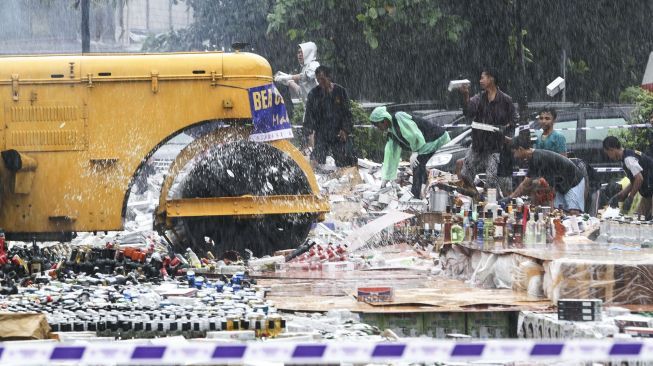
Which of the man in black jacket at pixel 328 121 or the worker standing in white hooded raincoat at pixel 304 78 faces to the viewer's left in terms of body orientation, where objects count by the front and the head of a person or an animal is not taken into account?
the worker standing in white hooded raincoat

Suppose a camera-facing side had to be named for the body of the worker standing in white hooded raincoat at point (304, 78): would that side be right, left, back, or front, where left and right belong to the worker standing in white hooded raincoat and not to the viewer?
left

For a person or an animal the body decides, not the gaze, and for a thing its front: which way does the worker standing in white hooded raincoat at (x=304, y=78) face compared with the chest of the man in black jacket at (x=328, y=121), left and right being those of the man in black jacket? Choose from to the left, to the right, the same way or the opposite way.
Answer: to the right

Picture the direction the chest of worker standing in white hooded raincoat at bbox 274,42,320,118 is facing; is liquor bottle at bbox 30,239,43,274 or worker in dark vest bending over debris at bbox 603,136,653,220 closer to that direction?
the liquor bottle

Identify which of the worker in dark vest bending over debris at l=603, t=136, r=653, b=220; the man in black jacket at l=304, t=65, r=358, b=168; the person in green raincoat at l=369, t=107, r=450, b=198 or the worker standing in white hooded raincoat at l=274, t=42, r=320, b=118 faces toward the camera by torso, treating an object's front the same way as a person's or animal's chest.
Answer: the man in black jacket

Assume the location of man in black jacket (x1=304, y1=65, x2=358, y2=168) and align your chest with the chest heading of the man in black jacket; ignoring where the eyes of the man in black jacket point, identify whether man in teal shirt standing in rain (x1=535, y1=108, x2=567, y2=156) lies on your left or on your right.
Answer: on your left

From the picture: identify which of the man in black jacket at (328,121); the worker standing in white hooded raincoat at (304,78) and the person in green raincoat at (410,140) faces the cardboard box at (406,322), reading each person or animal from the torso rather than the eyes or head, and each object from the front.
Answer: the man in black jacket

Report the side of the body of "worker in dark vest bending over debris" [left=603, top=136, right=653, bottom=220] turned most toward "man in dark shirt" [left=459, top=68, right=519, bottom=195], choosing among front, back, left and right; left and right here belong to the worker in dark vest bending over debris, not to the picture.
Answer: front

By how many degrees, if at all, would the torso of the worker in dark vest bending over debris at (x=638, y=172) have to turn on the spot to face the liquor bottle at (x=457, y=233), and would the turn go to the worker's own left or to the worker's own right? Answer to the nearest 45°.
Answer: approximately 45° to the worker's own left

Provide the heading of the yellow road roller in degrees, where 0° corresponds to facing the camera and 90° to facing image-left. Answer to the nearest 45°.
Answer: approximately 270°

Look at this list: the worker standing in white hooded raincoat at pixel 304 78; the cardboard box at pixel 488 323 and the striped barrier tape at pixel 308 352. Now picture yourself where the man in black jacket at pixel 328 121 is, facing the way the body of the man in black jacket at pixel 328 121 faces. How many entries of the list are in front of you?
2

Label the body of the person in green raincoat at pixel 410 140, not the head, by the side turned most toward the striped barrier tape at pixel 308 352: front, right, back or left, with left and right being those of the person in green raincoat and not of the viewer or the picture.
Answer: left

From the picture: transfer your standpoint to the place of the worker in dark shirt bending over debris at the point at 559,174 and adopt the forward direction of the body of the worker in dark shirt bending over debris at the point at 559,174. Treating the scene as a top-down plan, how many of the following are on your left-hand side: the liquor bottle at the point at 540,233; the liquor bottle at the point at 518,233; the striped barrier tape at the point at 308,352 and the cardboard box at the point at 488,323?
4

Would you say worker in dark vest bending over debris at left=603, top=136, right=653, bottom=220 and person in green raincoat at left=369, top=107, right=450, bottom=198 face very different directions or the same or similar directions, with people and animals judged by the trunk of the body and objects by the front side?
same or similar directions

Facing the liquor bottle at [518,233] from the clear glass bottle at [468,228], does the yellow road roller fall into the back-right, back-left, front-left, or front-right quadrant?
back-right
